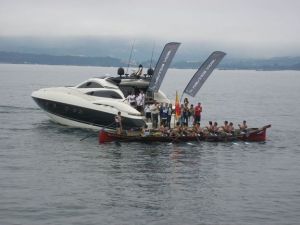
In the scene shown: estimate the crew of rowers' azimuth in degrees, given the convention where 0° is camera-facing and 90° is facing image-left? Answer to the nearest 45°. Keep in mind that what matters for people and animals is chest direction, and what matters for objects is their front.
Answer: approximately 90°

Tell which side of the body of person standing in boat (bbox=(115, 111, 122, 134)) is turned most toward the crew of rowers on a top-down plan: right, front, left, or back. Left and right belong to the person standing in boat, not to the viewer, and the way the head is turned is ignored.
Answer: front

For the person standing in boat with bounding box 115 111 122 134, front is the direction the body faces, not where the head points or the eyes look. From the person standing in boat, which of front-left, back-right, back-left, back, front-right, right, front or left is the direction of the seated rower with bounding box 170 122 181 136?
front

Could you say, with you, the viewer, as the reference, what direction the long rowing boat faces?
facing to the right of the viewer

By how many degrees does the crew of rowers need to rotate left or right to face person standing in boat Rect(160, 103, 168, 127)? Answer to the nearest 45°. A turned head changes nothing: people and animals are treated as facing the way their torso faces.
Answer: approximately 45° to their right

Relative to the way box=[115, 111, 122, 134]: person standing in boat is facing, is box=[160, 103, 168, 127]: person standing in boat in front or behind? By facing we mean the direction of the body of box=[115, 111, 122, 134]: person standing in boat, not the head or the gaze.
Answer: in front

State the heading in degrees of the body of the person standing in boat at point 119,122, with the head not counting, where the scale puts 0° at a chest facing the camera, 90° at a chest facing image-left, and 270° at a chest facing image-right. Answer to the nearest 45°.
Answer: approximately 270°

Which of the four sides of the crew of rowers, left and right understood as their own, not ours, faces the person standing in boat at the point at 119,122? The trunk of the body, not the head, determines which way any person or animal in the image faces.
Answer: front

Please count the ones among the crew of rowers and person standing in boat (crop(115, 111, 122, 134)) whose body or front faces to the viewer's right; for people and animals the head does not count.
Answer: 1

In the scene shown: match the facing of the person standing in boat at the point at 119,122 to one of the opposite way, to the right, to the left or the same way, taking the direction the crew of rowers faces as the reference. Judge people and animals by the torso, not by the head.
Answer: the opposite way
